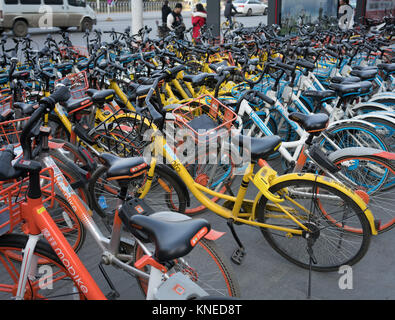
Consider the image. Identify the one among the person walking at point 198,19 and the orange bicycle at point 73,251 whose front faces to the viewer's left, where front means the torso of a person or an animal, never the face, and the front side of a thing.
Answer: the orange bicycle

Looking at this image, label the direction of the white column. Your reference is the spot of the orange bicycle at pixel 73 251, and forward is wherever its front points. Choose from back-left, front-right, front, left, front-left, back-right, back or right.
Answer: right

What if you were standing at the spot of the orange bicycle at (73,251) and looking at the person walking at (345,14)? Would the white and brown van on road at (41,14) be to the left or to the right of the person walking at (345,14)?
left

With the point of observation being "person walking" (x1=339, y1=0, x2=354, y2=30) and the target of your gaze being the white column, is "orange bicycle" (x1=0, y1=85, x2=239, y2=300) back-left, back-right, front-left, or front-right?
front-left

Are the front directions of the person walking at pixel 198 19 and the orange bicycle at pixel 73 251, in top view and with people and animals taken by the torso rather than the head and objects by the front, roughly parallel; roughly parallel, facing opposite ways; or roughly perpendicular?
roughly perpendicular

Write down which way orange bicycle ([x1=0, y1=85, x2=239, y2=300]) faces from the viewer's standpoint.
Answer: facing to the left of the viewer

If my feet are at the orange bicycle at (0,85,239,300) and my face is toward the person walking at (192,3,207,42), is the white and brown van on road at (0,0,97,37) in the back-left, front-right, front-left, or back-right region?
front-left
